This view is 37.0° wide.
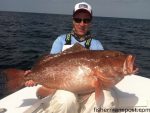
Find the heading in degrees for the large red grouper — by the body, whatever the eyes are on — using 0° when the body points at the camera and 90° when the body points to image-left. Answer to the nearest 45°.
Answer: approximately 270°

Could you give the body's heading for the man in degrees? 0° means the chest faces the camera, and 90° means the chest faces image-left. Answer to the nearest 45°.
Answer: approximately 0°
